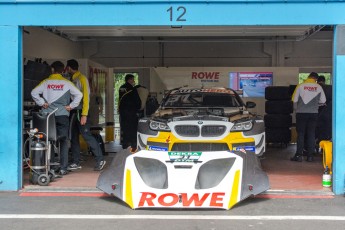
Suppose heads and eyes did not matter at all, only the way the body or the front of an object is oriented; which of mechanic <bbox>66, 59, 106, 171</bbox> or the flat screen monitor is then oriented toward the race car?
the flat screen monitor

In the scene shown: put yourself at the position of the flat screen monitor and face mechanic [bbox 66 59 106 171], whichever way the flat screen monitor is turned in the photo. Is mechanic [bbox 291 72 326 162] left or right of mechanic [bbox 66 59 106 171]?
left

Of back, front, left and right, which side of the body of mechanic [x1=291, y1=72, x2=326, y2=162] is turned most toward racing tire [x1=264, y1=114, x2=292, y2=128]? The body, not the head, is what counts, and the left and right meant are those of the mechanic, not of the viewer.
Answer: front

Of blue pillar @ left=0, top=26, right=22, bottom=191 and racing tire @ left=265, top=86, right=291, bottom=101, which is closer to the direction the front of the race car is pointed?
the blue pillar

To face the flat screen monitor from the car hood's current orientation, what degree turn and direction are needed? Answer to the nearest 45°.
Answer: approximately 180°

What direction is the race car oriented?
toward the camera

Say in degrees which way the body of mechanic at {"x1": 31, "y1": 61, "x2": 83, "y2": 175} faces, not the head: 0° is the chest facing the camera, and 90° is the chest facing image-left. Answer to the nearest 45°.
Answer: approximately 180°

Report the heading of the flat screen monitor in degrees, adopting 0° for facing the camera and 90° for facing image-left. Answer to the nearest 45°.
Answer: approximately 0°
